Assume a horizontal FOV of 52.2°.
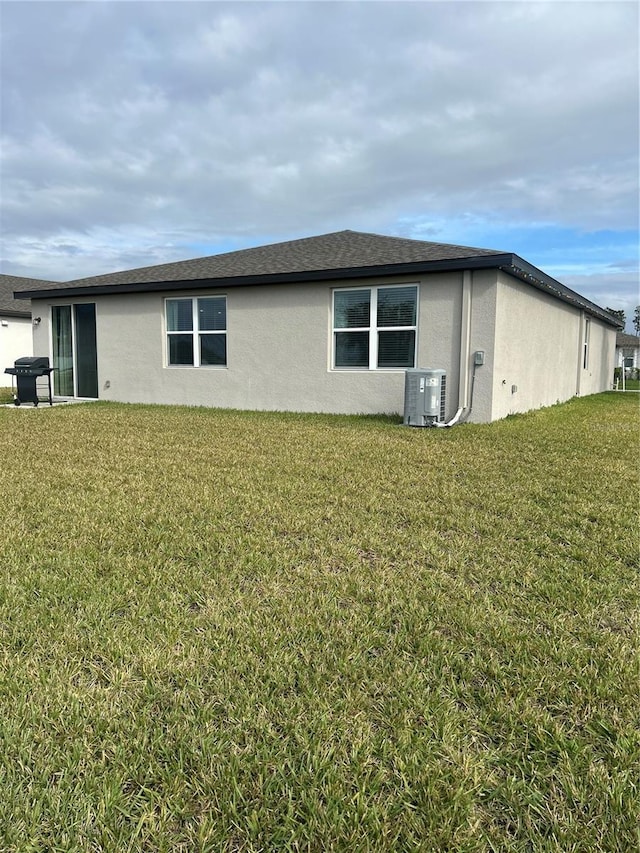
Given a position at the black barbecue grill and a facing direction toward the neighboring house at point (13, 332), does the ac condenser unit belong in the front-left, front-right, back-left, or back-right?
back-right

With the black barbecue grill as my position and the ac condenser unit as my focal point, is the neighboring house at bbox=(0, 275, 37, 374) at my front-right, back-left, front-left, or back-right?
back-left

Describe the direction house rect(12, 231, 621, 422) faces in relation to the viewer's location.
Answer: facing away from the viewer and to the right of the viewer

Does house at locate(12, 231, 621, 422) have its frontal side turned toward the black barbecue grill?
no

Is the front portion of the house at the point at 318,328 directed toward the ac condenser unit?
no

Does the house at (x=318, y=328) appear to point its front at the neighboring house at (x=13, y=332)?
no
